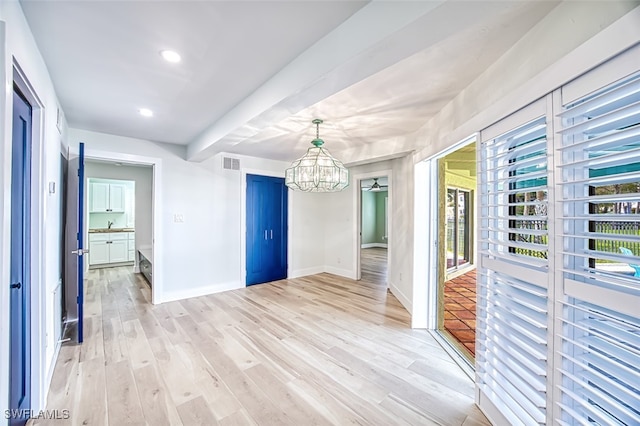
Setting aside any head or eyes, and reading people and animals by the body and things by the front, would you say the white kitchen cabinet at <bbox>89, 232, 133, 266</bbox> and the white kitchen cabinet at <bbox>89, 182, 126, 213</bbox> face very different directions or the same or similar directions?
same or similar directions

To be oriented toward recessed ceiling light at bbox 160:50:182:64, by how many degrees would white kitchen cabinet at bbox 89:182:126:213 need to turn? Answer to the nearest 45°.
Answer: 0° — it already faces it

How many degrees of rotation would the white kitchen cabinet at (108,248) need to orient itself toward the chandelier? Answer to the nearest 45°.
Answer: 0° — it already faces it

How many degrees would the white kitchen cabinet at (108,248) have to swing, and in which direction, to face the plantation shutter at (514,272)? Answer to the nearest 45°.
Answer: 0° — it already faces it

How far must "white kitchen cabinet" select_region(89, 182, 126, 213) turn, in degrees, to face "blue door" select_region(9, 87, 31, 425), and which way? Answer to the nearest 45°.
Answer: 0° — it already faces it

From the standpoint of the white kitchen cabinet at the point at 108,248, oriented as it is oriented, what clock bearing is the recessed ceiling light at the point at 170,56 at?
The recessed ceiling light is roughly at 12 o'clock from the white kitchen cabinet.

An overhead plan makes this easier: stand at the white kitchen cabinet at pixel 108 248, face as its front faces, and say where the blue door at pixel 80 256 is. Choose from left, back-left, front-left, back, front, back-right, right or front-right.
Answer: front

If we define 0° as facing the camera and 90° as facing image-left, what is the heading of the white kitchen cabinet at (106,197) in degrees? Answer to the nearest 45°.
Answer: approximately 0°

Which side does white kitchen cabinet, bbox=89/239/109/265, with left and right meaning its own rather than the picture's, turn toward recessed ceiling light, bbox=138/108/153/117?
front

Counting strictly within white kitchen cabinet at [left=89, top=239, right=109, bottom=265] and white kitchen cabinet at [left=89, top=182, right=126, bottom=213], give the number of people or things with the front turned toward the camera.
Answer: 2

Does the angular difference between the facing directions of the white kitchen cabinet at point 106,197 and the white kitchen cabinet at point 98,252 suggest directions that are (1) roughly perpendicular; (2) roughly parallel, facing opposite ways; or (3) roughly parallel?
roughly parallel

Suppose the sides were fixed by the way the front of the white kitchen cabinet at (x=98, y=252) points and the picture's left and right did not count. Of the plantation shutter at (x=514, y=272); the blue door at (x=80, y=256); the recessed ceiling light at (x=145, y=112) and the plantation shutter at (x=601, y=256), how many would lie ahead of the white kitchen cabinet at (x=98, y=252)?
4

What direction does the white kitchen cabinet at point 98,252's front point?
toward the camera

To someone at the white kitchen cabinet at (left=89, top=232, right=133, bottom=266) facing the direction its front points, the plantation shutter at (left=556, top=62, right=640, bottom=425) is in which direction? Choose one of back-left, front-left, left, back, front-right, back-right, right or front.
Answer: front
